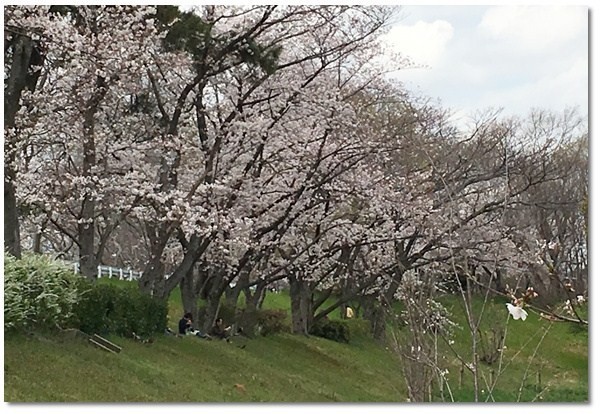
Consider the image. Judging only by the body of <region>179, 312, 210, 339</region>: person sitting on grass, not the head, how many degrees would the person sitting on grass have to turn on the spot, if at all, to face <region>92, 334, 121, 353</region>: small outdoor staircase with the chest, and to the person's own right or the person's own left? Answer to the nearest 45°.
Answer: approximately 90° to the person's own right

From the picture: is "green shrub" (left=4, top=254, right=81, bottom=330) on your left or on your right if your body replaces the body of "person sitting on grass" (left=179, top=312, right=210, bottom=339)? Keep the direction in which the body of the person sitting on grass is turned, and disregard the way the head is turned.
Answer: on your right

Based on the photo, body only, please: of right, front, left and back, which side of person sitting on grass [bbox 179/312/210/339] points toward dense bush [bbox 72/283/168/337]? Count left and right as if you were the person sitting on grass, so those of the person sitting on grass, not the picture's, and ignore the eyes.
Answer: back

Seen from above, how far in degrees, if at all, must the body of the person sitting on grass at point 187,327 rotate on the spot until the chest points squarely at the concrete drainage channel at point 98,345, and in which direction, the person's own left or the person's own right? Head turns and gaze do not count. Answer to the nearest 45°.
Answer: approximately 90° to the person's own right

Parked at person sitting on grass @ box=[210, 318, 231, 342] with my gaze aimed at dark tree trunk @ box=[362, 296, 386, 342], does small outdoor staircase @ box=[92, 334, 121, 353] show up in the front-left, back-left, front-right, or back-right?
back-right

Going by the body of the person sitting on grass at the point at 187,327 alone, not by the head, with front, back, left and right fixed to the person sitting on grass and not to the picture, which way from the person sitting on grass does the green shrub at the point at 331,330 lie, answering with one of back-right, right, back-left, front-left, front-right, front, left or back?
front-left
